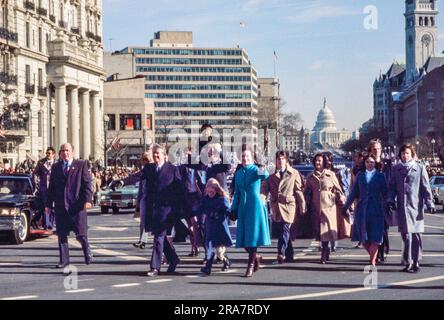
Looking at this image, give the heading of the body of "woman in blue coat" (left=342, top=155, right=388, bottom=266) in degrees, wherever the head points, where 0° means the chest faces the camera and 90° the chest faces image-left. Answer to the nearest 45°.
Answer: approximately 0°

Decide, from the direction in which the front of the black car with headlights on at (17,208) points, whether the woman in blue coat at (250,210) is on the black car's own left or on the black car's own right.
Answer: on the black car's own left

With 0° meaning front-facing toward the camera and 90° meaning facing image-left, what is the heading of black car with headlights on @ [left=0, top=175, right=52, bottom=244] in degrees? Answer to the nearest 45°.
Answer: approximately 45°

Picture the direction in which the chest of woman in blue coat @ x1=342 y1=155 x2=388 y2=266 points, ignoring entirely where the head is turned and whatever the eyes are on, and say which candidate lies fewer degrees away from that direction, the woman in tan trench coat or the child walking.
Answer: the child walking

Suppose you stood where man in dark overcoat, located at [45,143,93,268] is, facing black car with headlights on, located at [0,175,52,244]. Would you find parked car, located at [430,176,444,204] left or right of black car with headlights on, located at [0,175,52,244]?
right

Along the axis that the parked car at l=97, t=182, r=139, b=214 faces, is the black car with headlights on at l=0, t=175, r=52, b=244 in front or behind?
in front

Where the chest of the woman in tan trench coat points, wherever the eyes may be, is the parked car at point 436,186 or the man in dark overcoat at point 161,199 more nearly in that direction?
the man in dark overcoat

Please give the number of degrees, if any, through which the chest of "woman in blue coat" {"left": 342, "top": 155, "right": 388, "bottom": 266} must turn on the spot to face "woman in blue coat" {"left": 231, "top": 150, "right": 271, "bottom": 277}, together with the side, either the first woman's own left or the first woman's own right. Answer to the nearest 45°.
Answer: approximately 90° to the first woman's own right

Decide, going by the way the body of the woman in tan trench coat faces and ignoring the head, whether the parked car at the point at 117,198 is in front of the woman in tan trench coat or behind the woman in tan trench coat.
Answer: behind

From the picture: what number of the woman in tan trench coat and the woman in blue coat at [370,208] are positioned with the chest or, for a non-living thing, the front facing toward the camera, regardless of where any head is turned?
2

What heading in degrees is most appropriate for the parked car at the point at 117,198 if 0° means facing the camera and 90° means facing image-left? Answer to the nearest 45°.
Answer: approximately 45°

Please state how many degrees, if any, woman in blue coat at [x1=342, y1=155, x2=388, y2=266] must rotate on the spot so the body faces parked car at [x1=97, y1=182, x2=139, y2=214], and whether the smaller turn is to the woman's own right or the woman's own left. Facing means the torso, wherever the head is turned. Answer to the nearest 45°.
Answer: approximately 135° to the woman's own right

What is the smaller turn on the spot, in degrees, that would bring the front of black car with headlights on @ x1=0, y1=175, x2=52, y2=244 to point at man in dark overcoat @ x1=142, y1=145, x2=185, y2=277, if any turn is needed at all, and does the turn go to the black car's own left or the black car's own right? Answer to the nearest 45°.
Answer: approximately 45° to the black car's own left

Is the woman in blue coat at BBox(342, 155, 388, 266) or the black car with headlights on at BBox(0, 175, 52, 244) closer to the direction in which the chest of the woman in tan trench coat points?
the woman in blue coat
